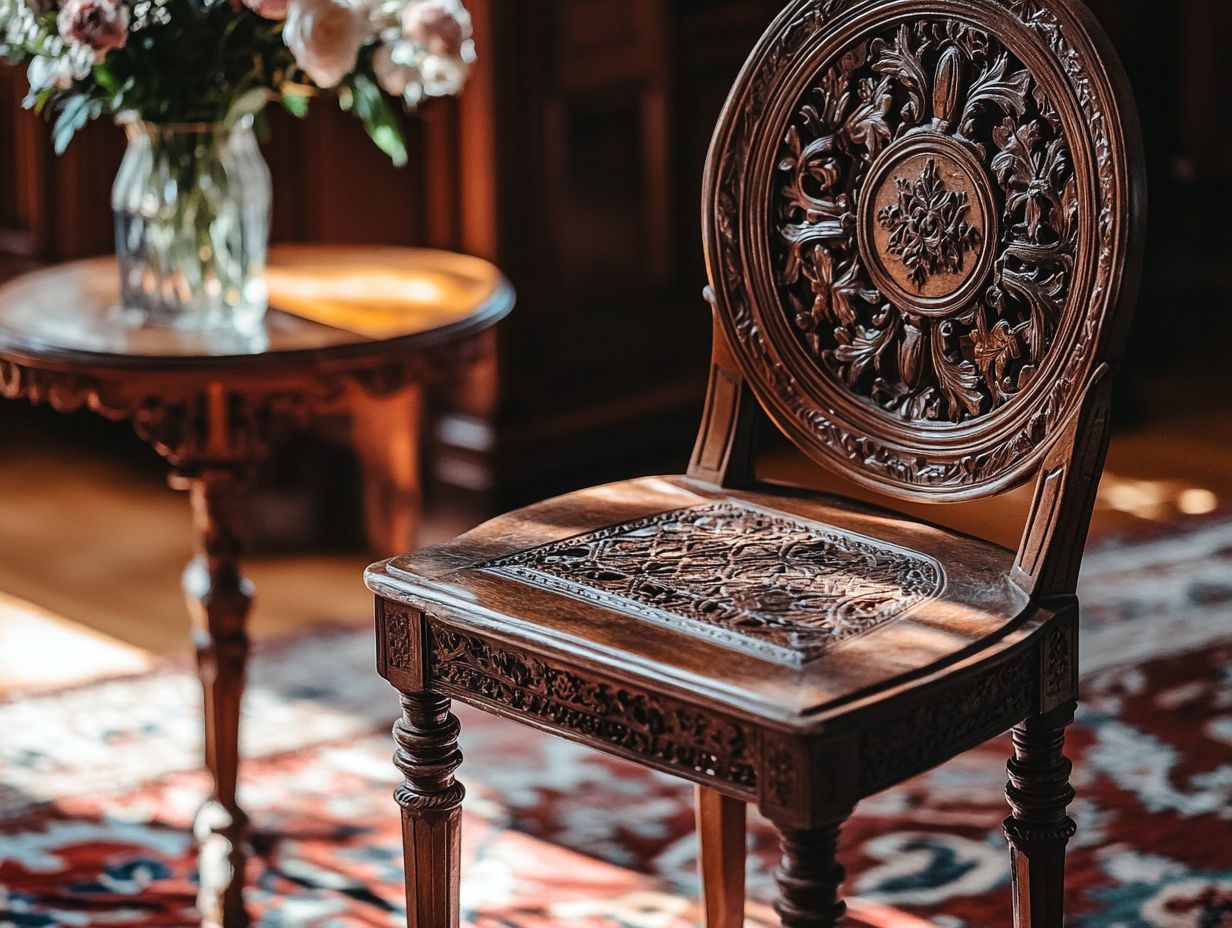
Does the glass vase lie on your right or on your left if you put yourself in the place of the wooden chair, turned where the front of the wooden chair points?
on your right

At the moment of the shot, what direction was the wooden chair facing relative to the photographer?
facing the viewer and to the left of the viewer

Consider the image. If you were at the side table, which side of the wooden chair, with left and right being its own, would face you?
right

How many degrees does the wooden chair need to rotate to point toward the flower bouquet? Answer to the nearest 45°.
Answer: approximately 90° to its right
